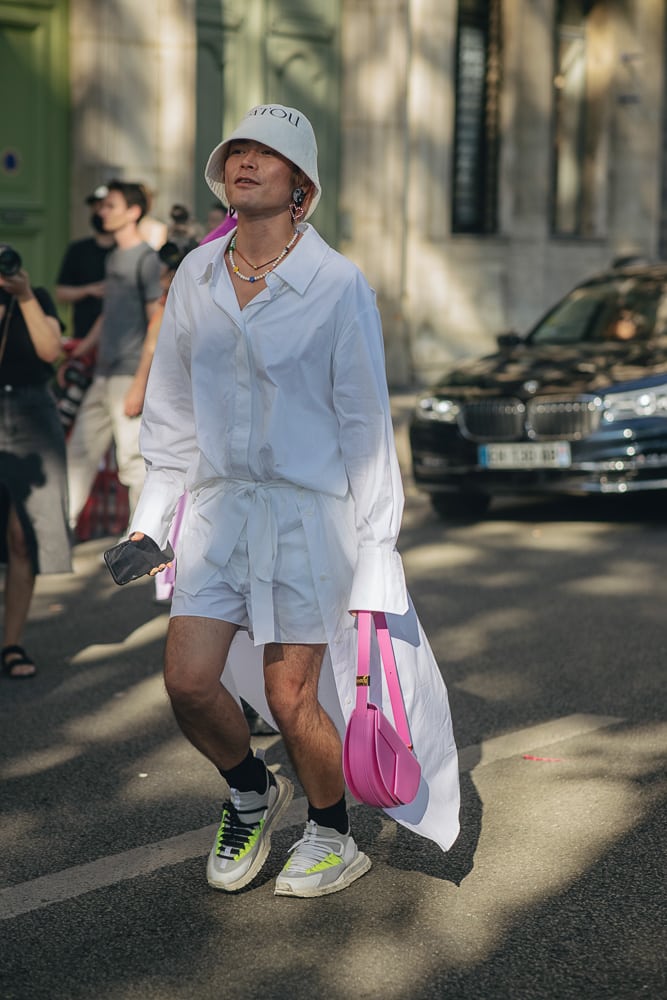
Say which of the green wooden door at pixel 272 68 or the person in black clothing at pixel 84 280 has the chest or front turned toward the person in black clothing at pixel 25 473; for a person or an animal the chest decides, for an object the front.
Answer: the green wooden door

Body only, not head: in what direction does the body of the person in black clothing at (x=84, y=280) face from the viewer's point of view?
toward the camera

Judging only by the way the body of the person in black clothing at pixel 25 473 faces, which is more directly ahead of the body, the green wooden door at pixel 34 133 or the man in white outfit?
the man in white outfit

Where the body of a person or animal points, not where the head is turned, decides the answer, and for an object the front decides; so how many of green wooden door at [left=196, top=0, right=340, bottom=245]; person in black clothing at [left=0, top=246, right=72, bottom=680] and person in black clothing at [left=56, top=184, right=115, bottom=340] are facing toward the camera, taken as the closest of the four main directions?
3

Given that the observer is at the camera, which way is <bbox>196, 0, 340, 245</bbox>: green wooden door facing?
facing the viewer

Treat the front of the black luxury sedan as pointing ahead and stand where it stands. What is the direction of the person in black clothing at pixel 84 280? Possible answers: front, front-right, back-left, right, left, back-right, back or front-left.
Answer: front-right

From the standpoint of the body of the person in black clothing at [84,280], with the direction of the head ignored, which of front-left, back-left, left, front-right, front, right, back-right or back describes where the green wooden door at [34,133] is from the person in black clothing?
back

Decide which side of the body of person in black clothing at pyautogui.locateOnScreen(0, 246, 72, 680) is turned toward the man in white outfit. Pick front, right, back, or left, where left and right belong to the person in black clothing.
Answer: front

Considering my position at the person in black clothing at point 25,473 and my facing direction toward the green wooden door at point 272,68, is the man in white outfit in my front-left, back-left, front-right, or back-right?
back-right

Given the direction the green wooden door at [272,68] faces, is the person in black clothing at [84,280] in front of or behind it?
in front

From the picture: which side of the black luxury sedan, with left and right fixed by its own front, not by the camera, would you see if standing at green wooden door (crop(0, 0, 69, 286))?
right

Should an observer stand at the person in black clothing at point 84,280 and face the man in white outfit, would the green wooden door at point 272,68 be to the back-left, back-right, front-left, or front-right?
back-left
